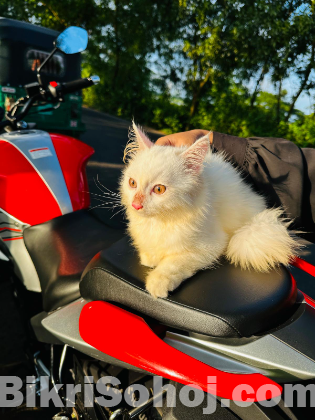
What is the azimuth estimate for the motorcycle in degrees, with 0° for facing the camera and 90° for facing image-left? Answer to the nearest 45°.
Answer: approximately 135°

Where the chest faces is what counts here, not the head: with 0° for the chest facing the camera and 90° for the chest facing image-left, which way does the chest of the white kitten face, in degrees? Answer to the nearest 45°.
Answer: approximately 45°
